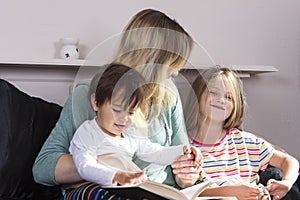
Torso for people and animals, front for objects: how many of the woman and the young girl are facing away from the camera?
0

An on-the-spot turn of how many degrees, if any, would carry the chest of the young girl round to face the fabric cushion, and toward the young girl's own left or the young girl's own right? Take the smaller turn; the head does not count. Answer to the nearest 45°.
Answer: approximately 90° to the young girl's own right

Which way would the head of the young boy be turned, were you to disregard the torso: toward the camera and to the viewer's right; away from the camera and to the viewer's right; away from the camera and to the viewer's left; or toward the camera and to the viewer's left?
toward the camera and to the viewer's right

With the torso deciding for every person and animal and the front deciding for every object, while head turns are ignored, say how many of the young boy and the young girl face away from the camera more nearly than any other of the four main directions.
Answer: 0
